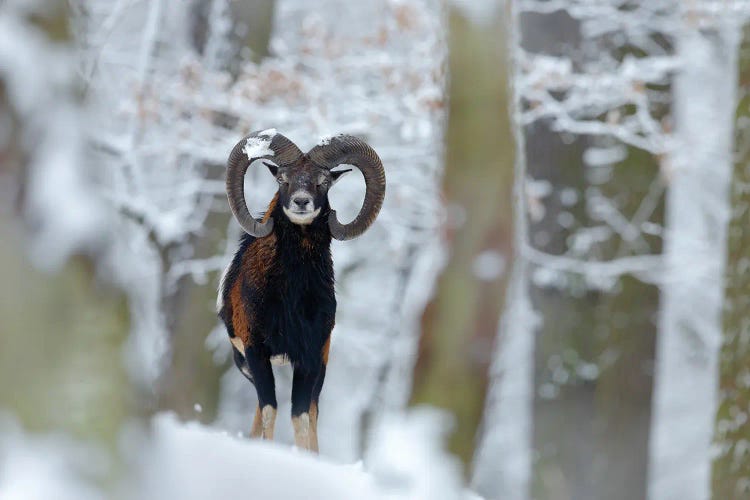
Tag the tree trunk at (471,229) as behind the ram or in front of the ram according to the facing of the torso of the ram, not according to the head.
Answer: behind

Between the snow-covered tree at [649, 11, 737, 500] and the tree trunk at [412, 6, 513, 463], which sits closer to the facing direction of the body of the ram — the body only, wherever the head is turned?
the tree trunk

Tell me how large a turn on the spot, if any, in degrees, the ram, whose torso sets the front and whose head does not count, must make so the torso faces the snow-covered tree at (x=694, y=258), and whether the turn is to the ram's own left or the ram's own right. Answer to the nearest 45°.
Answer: approximately 135° to the ram's own left

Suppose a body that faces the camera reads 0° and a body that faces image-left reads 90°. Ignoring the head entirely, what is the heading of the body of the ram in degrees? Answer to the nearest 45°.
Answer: approximately 0°

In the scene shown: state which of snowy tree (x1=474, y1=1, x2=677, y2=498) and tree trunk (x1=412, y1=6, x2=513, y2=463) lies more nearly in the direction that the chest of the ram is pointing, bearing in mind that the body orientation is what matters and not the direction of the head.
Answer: the tree trunk

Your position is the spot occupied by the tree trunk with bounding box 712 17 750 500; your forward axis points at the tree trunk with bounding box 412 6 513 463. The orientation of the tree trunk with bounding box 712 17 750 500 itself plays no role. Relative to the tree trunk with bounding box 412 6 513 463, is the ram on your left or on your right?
right

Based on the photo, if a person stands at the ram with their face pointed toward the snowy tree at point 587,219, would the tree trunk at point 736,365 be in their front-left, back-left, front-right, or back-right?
front-right

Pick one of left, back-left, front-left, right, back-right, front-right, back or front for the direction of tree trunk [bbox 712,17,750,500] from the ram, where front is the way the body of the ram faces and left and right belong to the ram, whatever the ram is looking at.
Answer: left
